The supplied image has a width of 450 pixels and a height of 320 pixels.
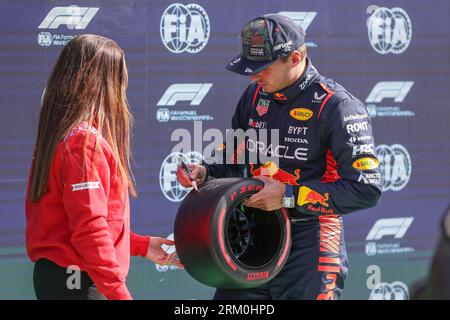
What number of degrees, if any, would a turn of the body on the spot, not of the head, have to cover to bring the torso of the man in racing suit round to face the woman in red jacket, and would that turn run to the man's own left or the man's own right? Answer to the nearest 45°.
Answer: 0° — they already face them

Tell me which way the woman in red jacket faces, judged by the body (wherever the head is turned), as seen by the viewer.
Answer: to the viewer's right

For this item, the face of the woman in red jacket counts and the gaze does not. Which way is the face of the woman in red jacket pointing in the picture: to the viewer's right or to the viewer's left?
to the viewer's right

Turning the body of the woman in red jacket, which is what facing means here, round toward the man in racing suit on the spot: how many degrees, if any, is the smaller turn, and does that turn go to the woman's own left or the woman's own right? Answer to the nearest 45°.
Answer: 0° — they already face them

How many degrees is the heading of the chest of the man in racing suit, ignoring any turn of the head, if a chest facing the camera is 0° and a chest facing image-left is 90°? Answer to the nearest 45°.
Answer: approximately 45°

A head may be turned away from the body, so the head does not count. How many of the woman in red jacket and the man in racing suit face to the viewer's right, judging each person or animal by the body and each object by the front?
1
